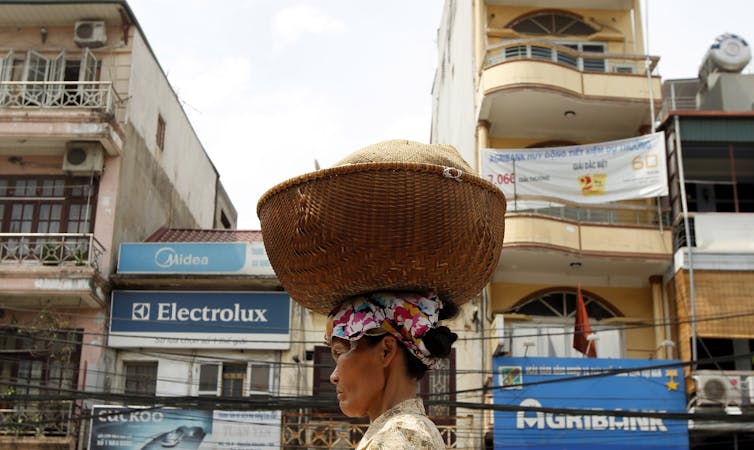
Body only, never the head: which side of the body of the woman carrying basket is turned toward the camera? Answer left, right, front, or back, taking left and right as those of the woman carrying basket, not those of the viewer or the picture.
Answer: left

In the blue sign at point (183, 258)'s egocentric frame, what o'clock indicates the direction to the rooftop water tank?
The rooftop water tank is roughly at 9 o'clock from the blue sign.

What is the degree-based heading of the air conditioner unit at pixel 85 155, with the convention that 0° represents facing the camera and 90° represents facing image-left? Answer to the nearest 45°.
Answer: approximately 0°

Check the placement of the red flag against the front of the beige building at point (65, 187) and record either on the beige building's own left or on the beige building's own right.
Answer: on the beige building's own left

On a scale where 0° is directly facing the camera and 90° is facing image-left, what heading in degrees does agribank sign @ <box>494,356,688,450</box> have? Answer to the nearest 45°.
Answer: approximately 0°
